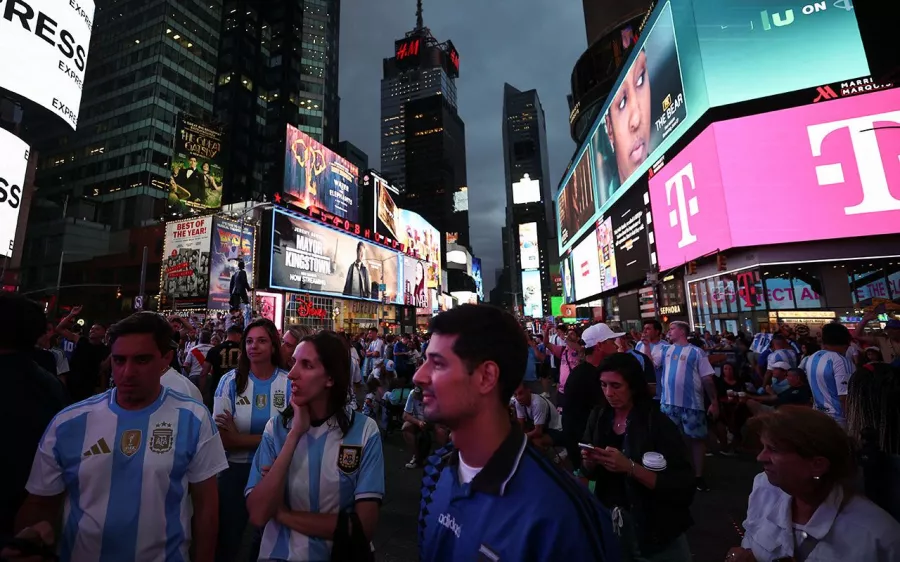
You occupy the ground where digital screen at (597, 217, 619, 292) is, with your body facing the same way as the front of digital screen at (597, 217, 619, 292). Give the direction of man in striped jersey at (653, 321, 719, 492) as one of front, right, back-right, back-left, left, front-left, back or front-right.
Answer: front-left

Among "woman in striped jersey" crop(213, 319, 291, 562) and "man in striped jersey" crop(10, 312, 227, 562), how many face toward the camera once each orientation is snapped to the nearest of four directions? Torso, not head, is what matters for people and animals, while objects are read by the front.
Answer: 2

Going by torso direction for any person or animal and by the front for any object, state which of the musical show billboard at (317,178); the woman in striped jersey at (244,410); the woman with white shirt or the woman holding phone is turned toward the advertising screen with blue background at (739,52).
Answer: the musical show billboard

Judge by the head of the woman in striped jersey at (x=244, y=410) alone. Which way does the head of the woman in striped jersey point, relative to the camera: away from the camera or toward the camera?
toward the camera

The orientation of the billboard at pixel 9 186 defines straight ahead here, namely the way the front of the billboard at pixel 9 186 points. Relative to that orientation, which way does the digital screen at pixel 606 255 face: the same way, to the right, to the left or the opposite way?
the opposite way

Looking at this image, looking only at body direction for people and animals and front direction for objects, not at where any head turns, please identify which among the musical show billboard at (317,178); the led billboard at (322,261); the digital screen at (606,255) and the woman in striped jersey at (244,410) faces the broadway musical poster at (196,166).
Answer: the digital screen

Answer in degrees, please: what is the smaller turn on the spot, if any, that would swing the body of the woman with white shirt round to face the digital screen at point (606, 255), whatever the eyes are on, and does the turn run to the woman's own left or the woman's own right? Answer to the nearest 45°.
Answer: approximately 135° to the woman's own right

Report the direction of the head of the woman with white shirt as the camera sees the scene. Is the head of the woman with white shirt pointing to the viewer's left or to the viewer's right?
to the viewer's left

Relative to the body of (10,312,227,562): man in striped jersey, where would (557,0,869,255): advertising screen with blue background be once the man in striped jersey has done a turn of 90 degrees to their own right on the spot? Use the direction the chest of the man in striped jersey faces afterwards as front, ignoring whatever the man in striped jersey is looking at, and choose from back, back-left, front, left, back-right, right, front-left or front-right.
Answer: back

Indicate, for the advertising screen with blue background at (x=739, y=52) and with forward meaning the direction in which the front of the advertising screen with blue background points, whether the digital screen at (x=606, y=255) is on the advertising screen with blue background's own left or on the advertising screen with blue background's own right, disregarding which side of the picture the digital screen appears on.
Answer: on the advertising screen with blue background's own right

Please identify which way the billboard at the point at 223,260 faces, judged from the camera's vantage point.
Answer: facing the viewer and to the right of the viewer

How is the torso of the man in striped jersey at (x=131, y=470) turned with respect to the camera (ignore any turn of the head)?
toward the camera

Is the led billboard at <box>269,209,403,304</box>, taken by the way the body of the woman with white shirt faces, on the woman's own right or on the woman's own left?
on the woman's own right

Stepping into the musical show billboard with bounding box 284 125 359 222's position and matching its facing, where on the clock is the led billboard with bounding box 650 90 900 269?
The led billboard is roughly at 12 o'clock from the musical show billboard.
